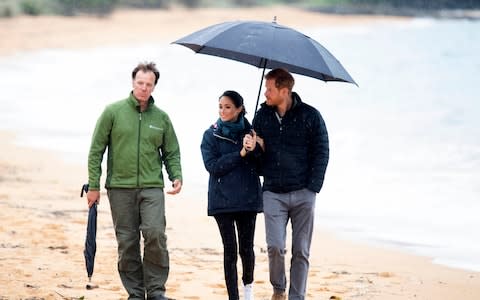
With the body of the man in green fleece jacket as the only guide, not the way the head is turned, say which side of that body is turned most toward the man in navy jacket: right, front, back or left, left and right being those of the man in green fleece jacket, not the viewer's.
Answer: left

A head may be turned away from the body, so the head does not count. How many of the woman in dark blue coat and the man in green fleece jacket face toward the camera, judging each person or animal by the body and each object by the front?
2

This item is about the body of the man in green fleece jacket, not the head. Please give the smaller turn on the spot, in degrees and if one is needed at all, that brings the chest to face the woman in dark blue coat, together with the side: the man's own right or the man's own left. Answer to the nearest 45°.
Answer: approximately 90° to the man's own left

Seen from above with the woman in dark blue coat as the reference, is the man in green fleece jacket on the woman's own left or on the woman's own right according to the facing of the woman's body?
on the woman's own right
